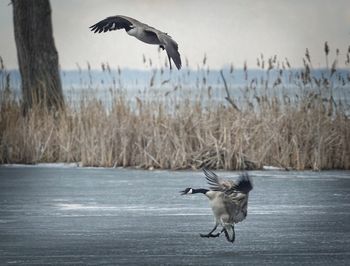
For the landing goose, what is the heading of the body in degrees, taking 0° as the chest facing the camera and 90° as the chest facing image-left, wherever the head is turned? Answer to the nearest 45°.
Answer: approximately 90°
